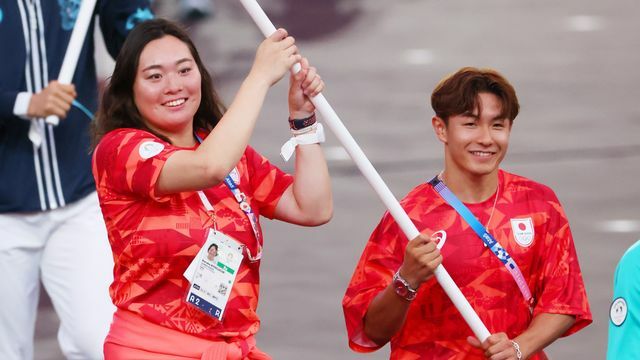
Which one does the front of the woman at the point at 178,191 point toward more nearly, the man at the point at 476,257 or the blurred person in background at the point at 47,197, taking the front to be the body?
the man

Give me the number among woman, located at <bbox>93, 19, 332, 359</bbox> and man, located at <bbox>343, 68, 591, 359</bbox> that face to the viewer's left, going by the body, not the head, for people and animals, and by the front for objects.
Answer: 0

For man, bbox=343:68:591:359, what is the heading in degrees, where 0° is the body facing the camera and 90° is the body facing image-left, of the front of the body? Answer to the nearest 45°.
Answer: approximately 0°

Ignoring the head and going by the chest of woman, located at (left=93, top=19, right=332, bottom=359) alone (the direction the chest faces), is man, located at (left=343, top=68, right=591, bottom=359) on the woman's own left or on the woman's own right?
on the woman's own left

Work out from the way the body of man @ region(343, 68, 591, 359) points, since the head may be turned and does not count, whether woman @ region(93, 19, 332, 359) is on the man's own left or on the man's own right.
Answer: on the man's own right

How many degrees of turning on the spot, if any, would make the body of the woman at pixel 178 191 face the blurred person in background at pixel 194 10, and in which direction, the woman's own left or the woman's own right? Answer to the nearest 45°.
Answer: approximately 135° to the woman's own left

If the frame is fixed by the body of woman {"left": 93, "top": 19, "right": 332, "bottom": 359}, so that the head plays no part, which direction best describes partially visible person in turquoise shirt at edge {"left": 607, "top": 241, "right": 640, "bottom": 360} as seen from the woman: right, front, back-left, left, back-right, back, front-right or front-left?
front-left

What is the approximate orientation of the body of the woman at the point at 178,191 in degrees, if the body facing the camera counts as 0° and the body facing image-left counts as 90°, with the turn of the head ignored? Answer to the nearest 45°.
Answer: approximately 315°
